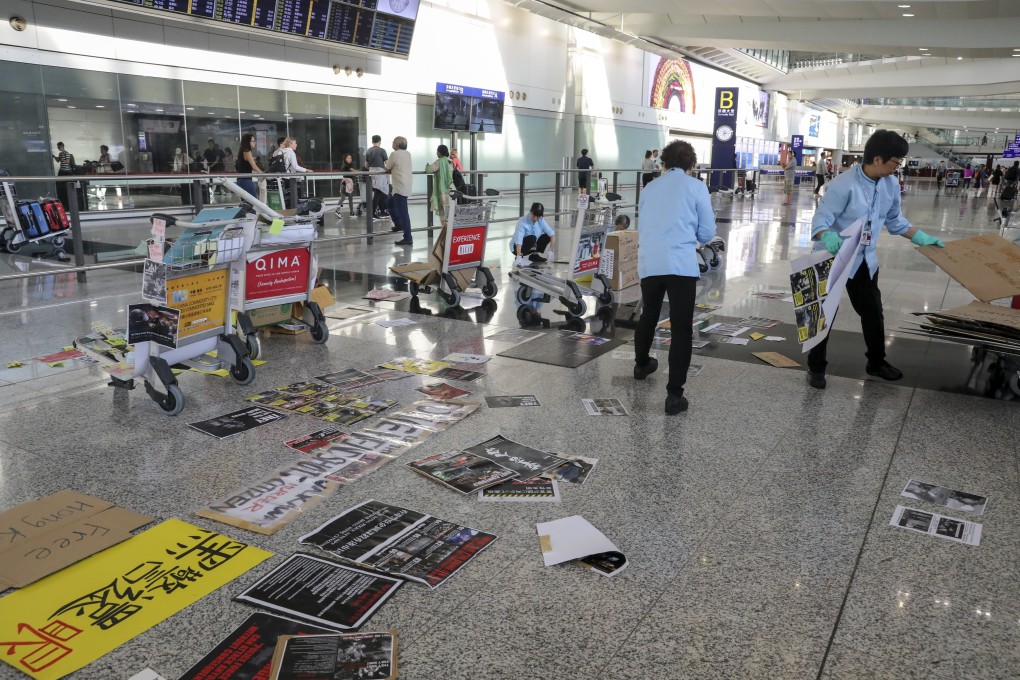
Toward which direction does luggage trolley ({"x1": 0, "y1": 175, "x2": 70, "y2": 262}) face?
to the viewer's right

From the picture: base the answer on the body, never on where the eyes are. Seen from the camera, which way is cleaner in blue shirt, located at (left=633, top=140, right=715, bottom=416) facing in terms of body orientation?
away from the camera

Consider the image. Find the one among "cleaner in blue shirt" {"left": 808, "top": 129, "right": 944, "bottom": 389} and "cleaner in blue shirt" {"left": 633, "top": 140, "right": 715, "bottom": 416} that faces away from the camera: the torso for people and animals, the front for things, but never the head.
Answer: "cleaner in blue shirt" {"left": 633, "top": 140, "right": 715, "bottom": 416}

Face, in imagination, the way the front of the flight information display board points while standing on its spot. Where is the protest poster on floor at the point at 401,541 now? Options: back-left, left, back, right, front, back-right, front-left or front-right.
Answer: front-right

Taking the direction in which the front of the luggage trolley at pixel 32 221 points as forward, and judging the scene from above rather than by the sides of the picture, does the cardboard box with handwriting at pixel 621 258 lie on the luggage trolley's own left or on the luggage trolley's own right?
on the luggage trolley's own right

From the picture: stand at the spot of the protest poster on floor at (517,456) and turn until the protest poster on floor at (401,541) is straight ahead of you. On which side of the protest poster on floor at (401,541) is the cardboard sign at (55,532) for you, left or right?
right

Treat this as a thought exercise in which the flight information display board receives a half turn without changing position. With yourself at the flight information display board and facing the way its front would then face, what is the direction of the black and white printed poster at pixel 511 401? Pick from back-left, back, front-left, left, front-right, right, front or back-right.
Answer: back-left

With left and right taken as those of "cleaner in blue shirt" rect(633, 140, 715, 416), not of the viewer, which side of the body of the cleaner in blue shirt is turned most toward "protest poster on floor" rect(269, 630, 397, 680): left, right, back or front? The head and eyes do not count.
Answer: back

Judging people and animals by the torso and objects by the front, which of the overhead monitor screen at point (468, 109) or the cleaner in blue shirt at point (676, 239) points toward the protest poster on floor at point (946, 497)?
the overhead monitor screen

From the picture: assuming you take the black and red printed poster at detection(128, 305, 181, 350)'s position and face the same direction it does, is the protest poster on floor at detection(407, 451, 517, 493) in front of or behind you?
in front

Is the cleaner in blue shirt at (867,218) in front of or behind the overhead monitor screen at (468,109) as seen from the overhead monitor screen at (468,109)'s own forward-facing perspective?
in front
